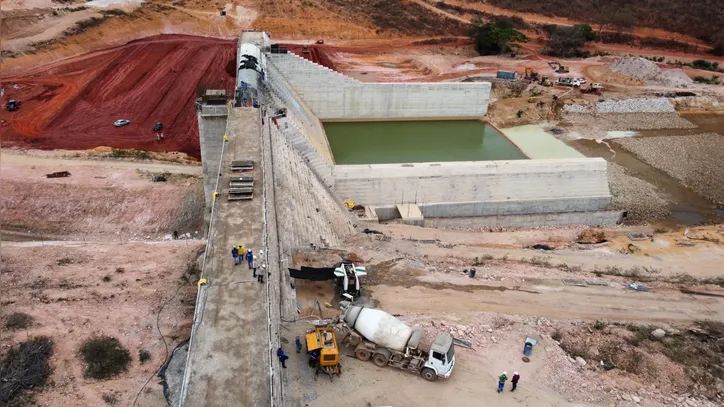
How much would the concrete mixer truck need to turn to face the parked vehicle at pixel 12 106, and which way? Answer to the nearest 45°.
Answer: approximately 180°

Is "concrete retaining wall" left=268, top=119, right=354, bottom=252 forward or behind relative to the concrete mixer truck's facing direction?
behind

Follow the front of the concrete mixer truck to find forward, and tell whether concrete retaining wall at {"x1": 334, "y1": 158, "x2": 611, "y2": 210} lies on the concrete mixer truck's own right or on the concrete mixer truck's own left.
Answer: on the concrete mixer truck's own left

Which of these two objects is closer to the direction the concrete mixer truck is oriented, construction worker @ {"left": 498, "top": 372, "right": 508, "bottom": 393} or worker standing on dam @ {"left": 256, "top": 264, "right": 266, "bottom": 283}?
the construction worker

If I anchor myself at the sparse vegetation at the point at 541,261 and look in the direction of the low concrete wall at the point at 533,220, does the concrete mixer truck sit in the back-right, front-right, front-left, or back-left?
back-left

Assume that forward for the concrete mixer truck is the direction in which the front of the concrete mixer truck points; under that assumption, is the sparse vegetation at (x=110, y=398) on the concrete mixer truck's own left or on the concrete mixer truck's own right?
on the concrete mixer truck's own right

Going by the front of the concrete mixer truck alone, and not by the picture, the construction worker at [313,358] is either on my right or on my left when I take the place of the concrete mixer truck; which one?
on my right

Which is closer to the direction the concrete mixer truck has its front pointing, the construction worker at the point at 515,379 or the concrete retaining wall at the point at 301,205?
the construction worker

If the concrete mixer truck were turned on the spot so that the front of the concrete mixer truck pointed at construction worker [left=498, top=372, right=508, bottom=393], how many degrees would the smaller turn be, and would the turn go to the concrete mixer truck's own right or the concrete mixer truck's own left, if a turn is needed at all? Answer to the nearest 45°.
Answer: approximately 45° to the concrete mixer truck's own left

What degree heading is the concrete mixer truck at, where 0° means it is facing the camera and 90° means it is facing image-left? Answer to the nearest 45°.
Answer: approximately 315°

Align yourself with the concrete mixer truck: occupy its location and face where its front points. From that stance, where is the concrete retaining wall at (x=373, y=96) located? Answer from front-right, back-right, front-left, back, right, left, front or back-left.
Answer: back-left
